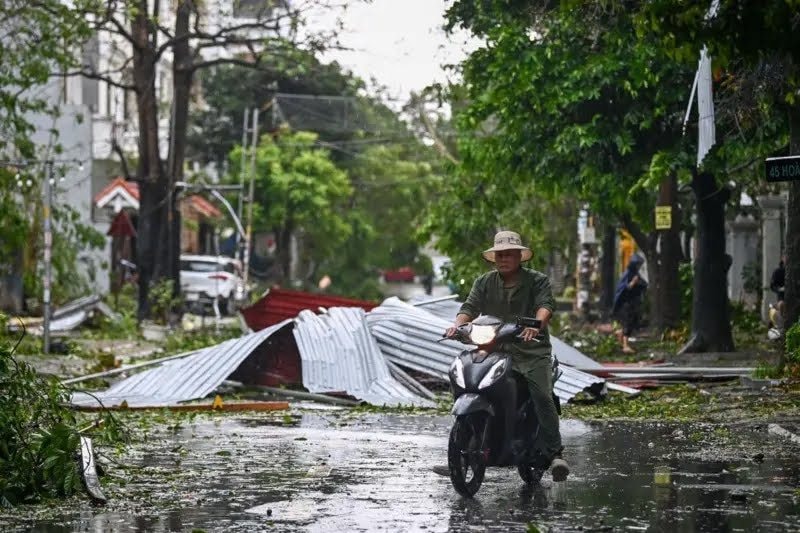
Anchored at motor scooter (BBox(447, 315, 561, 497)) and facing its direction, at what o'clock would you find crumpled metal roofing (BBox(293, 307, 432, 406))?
The crumpled metal roofing is roughly at 4 o'clock from the motor scooter.

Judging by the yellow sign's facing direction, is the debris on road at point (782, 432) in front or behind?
in front

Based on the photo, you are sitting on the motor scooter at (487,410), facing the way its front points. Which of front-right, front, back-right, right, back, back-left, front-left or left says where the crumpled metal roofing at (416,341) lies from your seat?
back-right

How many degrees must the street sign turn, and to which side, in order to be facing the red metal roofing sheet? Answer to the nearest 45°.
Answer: approximately 135° to its right

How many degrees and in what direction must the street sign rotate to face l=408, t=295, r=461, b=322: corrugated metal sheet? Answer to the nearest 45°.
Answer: approximately 135° to its right

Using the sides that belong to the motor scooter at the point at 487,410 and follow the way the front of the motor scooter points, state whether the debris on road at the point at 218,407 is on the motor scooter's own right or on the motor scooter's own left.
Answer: on the motor scooter's own right

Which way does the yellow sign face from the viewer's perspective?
toward the camera

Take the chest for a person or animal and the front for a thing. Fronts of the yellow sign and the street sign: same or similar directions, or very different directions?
same or similar directions

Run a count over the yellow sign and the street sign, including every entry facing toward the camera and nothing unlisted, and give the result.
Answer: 2

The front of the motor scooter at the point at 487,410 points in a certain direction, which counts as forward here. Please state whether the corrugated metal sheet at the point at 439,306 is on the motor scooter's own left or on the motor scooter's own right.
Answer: on the motor scooter's own right

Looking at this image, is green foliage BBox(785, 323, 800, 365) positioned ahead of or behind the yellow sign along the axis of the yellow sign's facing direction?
ahead

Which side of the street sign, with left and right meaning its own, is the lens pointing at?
front

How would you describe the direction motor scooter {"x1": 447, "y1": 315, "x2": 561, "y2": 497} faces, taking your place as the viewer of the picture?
facing the viewer and to the left of the viewer

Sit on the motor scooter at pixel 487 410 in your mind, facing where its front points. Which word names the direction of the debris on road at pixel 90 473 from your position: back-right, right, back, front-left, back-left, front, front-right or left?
front-right
